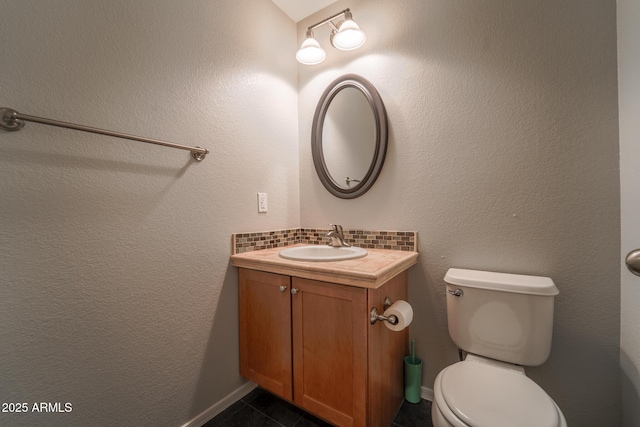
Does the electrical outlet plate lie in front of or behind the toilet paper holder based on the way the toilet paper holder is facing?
behind

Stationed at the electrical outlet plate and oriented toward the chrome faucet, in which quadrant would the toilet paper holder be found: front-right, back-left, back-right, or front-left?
front-right

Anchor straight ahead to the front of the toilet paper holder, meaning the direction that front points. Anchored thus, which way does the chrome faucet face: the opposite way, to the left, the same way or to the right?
to the right

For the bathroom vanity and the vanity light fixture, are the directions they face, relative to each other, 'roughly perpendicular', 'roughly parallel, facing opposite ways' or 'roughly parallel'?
roughly parallel

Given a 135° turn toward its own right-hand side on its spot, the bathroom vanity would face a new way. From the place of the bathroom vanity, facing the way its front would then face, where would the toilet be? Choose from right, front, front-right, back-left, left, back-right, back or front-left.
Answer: right

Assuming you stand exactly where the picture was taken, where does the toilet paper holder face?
facing the viewer and to the right of the viewer

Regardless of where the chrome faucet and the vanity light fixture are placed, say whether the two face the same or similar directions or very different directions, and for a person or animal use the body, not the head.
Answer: same or similar directions

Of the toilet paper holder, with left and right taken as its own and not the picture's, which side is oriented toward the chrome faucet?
back

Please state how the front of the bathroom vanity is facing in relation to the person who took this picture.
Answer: facing the viewer and to the left of the viewer

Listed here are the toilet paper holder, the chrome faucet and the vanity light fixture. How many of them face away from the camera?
0

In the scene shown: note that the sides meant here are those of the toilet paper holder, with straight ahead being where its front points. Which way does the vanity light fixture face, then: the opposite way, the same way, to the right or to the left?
to the right
